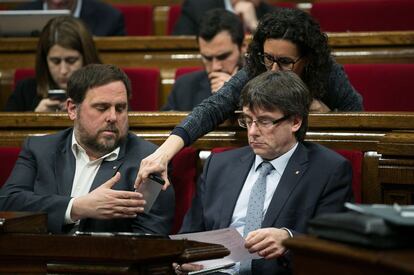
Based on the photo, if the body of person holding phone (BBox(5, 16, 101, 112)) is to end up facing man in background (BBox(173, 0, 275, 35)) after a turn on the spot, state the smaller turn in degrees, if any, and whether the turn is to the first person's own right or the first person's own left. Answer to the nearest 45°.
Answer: approximately 135° to the first person's own left

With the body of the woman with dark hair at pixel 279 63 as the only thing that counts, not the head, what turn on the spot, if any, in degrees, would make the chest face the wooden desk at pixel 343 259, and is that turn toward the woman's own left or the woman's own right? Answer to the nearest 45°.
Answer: approximately 45° to the woman's own left

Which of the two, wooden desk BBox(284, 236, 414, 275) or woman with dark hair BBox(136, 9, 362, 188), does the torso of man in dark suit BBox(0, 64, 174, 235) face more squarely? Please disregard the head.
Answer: the wooden desk

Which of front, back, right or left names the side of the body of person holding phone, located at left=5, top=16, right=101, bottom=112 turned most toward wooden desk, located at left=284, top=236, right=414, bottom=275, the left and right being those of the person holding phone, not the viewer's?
front

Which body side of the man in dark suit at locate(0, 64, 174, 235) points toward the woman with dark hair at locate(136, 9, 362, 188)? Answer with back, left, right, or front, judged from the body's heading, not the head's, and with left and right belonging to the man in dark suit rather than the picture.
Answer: left

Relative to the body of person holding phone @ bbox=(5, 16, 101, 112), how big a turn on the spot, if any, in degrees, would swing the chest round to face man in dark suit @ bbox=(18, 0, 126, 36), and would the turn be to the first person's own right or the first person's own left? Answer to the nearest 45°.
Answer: approximately 180°

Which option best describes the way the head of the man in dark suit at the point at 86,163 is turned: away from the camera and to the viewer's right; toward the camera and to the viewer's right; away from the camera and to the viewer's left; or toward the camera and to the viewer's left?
toward the camera and to the viewer's right

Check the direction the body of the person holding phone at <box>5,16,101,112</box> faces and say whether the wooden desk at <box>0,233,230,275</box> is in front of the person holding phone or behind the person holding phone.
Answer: in front

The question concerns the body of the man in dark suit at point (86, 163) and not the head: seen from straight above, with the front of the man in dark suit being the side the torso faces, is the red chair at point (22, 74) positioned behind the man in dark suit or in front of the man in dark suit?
behind

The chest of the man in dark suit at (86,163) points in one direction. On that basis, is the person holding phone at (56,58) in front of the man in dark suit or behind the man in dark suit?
behind

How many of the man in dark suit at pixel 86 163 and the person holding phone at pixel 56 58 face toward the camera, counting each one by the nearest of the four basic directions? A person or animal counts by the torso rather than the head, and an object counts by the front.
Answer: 2
